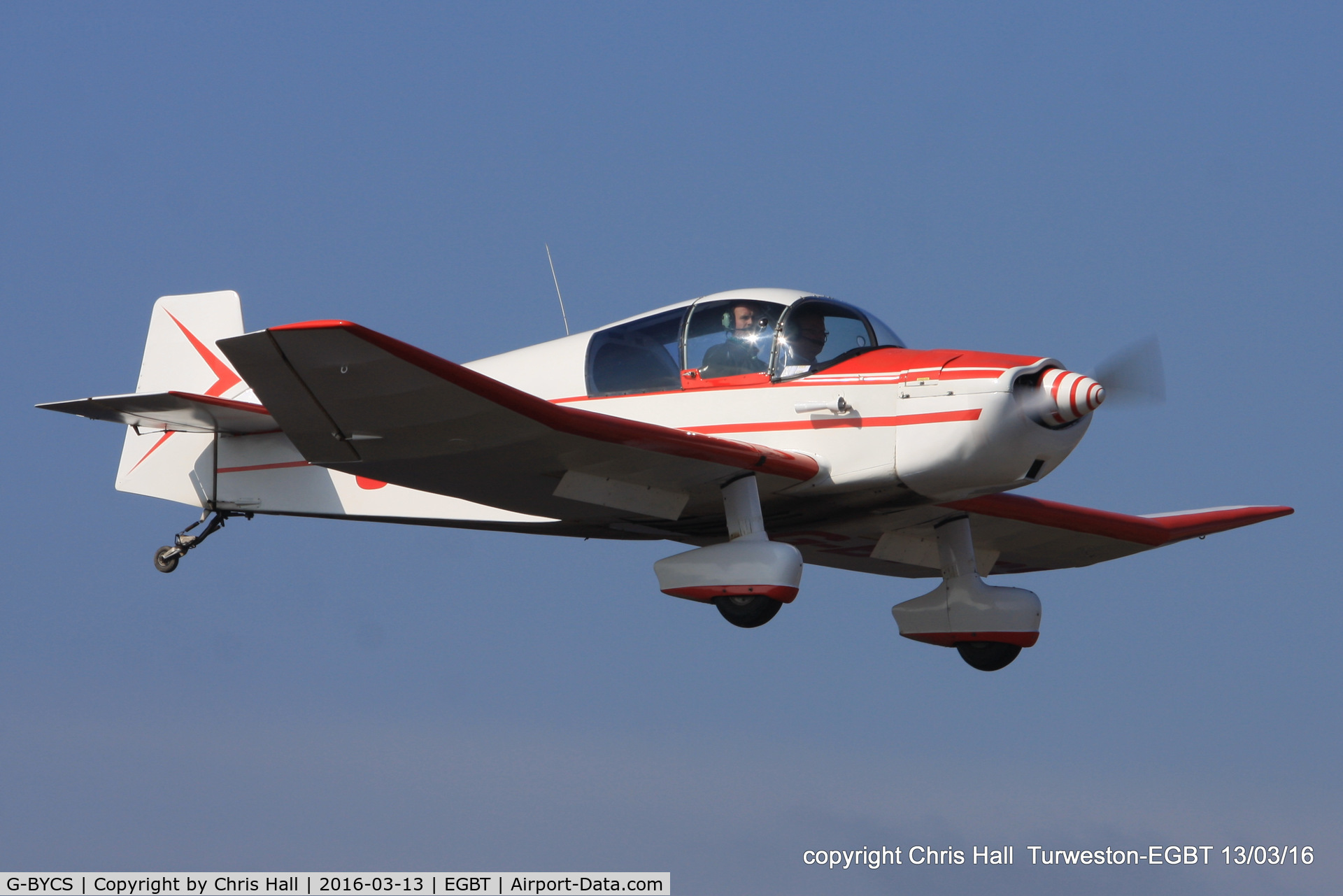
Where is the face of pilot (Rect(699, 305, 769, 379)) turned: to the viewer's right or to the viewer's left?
to the viewer's right

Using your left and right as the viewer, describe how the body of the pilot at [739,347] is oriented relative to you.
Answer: facing the viewer and to the right of the viewer
